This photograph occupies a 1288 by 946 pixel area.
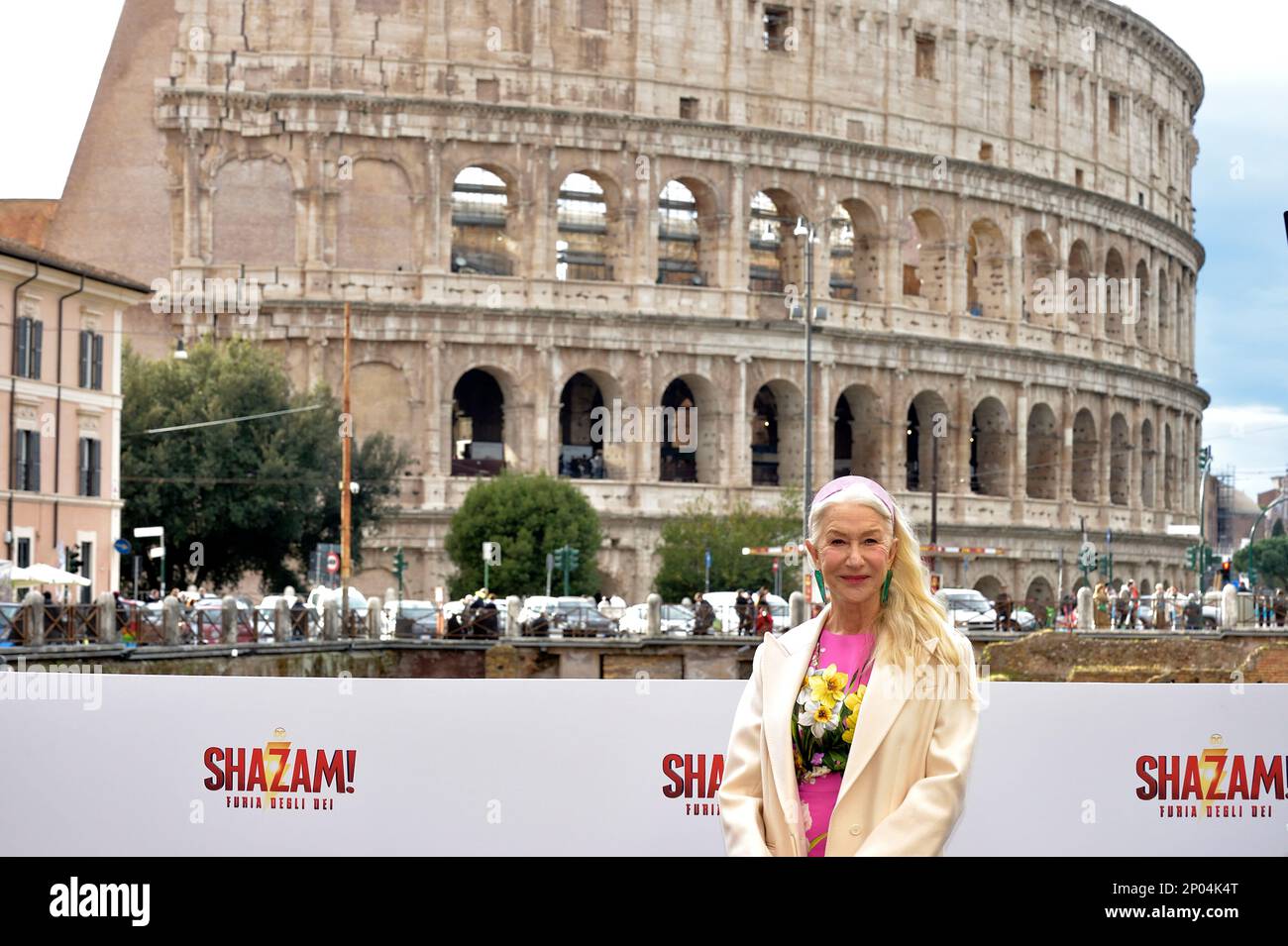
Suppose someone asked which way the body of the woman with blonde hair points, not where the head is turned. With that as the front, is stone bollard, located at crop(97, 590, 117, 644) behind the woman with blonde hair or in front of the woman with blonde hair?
behind

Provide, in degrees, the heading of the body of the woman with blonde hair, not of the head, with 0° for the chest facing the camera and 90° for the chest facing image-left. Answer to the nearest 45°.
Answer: approximately 0°

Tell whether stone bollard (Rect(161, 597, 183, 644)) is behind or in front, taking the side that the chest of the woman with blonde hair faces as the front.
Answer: behind

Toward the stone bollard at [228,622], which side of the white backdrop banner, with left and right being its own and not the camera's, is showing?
back

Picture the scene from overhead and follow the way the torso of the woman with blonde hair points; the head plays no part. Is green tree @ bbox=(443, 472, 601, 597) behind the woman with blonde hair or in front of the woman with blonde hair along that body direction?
behind

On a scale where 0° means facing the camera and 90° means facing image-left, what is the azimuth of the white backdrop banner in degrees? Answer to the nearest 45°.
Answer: approximately 0°

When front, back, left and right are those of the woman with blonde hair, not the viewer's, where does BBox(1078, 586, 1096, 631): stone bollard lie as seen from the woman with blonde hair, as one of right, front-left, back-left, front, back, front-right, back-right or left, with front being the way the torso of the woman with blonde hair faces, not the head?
back

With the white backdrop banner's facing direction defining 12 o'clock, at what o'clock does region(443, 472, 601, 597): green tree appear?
The green tree is roughly at 6 o'clock from the white backdrop banner.

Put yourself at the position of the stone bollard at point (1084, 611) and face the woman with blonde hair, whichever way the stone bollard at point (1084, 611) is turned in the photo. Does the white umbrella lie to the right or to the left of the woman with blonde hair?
right

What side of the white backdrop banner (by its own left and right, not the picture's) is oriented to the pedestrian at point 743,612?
back

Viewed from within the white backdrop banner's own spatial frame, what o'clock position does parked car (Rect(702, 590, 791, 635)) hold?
The parked car is roughly at 6 o'clock from the white backdrop banner.

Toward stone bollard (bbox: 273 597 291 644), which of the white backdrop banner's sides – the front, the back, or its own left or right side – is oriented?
back

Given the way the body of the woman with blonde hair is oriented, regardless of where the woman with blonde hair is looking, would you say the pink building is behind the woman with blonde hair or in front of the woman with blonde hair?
behind
